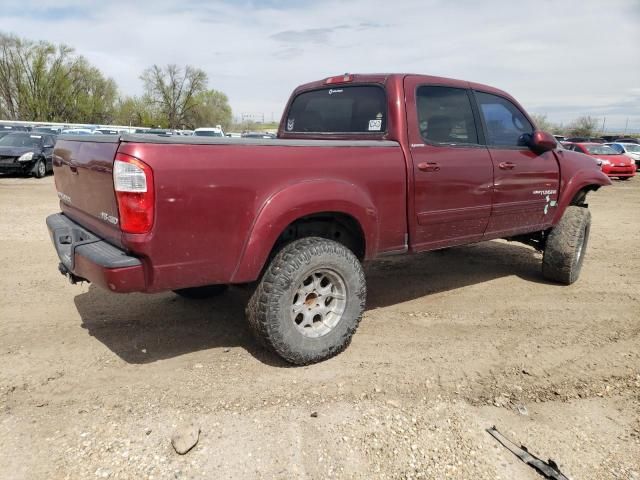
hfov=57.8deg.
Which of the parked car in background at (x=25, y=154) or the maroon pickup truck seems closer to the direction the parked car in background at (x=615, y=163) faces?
the maroon pickup truck

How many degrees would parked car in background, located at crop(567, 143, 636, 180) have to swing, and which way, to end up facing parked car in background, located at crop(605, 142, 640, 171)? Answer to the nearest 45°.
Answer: approximately 135° to its left

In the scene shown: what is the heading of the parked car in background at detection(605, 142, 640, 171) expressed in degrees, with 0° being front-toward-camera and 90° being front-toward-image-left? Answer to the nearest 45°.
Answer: approximately 315°

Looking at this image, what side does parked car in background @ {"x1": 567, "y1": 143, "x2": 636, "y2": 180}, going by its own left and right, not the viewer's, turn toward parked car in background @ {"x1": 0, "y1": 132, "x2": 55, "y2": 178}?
right

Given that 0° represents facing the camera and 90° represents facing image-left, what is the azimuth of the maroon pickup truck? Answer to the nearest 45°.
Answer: approximately 225°

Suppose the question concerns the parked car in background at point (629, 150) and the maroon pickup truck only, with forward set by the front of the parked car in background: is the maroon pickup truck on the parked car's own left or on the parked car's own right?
on the parked car's own right
